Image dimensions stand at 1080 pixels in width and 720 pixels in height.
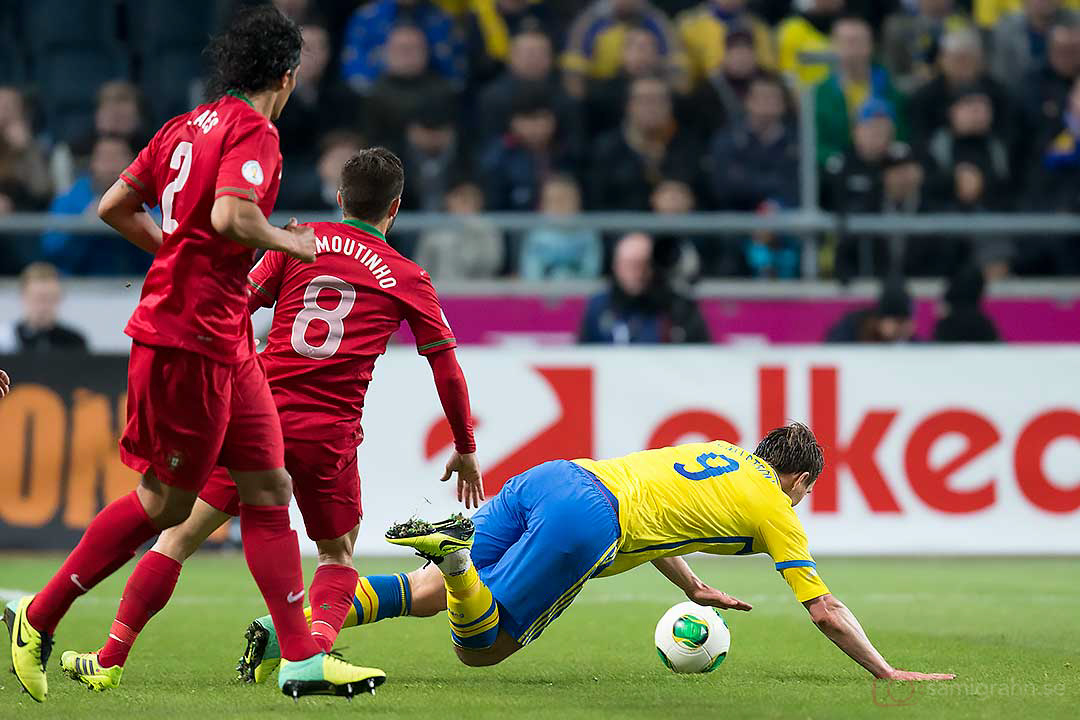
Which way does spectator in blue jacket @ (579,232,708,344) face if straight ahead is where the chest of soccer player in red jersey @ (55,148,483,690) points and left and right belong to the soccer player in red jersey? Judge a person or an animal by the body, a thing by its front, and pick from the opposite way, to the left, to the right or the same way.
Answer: the opposite way

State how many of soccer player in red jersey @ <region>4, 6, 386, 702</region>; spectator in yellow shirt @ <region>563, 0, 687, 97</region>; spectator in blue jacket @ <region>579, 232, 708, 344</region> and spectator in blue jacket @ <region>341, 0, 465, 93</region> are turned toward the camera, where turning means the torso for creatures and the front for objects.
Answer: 3

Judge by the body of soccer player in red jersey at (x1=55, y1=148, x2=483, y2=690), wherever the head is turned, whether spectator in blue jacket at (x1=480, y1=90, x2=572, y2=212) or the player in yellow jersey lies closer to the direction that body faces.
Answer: the spectator in blue jacket

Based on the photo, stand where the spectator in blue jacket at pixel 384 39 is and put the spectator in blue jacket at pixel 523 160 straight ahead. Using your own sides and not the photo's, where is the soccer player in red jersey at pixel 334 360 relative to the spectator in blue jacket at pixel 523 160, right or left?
right

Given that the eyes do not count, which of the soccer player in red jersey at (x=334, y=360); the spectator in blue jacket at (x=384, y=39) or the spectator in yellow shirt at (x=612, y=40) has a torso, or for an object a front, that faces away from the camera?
the soccer player in red jersey

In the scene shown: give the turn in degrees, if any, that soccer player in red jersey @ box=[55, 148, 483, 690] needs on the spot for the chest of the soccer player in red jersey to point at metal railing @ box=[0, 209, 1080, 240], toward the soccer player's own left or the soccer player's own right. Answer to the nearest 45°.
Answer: approximately 45° to the soccer player's own right

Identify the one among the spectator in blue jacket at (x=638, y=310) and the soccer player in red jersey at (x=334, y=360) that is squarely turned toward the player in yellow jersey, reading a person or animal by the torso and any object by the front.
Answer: the spectator in blue jacket

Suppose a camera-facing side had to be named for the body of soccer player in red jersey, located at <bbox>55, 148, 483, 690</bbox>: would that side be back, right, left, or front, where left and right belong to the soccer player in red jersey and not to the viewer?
back

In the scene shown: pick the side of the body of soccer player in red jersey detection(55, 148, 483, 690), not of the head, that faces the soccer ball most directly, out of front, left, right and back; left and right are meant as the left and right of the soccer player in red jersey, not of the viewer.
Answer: right

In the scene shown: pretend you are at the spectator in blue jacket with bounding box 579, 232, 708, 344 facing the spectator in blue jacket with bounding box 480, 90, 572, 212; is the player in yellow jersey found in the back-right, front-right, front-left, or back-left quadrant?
back-left
